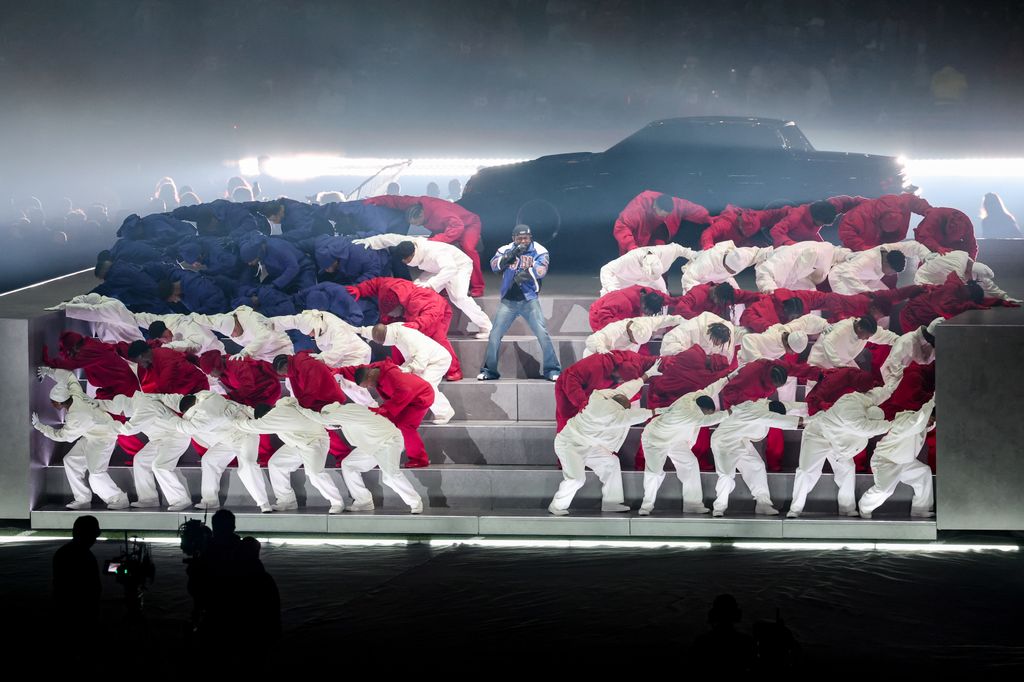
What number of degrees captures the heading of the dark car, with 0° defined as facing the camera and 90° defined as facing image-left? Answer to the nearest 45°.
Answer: approximately 90°

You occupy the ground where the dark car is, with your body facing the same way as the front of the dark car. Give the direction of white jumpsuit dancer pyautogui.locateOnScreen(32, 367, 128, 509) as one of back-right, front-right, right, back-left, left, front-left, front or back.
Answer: front-left

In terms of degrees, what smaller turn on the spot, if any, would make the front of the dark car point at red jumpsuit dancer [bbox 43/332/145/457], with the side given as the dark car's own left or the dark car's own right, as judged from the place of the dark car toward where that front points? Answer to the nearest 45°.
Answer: approximately 45° to the dark car's own left
